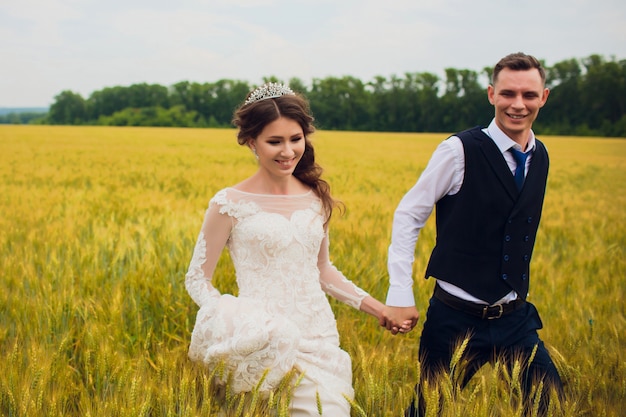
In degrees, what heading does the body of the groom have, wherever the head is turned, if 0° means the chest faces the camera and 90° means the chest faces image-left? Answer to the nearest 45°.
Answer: approximately 315°
